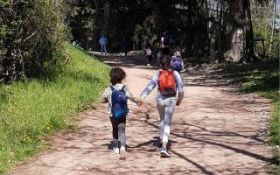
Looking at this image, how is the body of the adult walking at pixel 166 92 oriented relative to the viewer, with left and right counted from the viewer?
facing away from the viewer

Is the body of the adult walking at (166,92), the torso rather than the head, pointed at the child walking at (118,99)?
no

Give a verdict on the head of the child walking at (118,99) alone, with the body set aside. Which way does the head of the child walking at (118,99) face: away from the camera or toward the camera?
away from the camera
